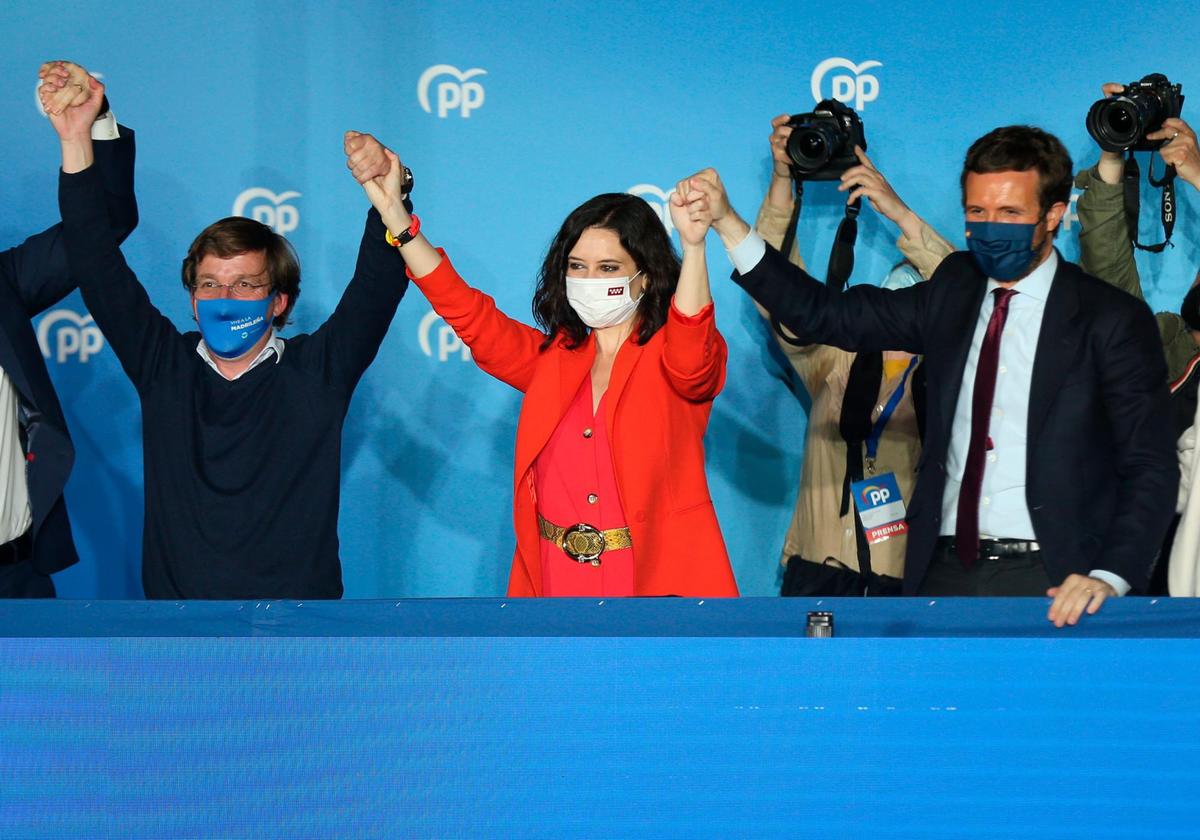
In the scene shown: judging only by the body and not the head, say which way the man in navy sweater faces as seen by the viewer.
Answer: toward the camera

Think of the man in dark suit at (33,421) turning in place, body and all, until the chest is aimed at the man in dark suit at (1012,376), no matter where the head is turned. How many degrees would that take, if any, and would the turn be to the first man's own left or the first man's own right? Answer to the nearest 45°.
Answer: approximately 45° to the first man's own left

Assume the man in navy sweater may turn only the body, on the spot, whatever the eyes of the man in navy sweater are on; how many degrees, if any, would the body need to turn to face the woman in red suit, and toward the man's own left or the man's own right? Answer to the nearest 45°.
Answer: approximately 90° to the man's own left

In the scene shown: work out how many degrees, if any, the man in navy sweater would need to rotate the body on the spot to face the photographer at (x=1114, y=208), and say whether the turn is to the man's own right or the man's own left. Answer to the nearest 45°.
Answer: approximately 90° to the man's own left

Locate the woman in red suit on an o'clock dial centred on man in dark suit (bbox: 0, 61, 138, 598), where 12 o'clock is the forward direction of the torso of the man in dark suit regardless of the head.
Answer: The woman in red suit is roughly at 10 o'clock from the man in dark suit.

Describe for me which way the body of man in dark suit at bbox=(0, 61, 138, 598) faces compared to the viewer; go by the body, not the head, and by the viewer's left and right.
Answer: facing the viewer

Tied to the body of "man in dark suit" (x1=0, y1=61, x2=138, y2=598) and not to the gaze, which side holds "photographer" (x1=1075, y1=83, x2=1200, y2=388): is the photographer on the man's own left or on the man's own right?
on the man's own left

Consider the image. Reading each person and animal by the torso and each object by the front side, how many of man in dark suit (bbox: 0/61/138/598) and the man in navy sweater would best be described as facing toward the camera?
2

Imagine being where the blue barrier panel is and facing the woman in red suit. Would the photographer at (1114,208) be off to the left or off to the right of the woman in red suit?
right

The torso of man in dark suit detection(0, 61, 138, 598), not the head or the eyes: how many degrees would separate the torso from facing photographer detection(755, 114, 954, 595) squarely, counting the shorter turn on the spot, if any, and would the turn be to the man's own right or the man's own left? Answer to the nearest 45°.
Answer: approximately 90° to the man's own left

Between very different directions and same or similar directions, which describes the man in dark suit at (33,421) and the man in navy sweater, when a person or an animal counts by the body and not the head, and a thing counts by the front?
same or similar directions

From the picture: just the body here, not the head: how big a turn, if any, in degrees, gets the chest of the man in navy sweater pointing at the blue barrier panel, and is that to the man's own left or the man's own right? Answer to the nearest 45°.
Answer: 0° — they already face it
